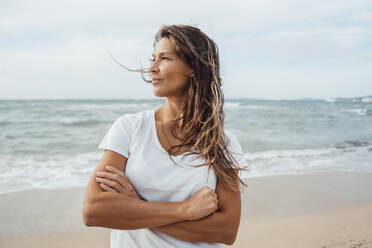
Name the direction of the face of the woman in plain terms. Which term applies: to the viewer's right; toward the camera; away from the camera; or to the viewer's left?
to the viewer's left

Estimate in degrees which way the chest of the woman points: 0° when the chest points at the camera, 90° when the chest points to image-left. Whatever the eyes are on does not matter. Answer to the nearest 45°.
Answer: approximately 0°
